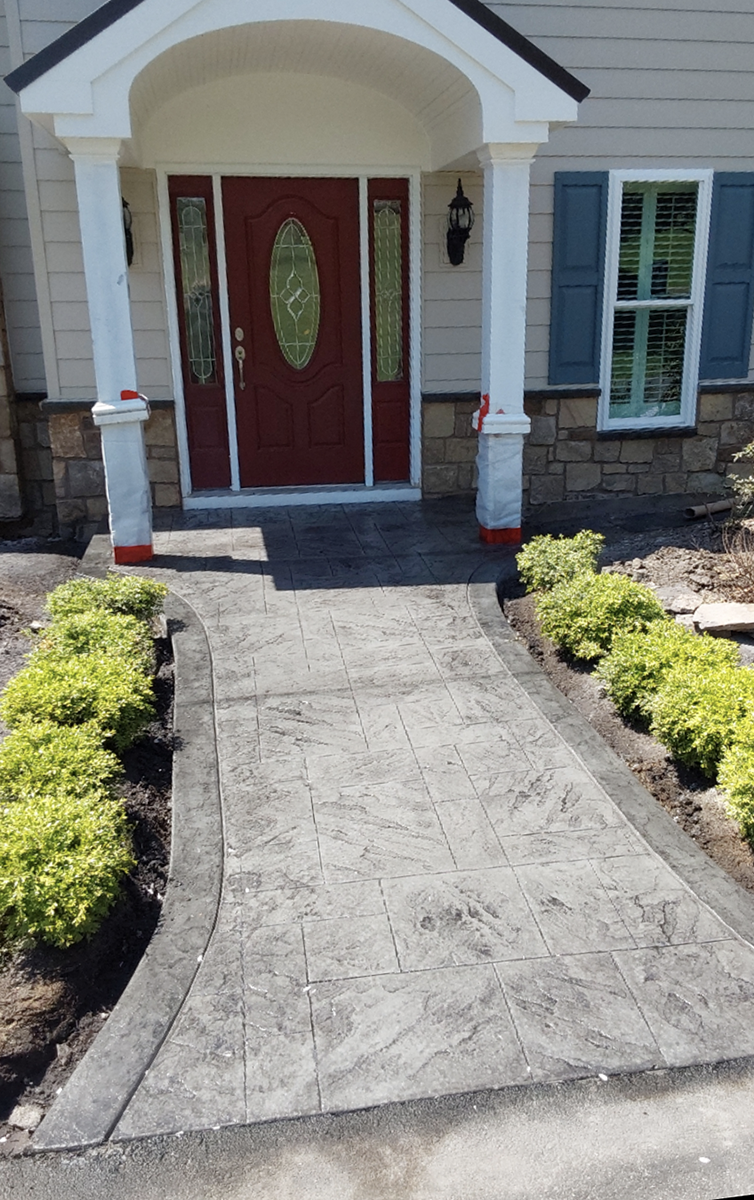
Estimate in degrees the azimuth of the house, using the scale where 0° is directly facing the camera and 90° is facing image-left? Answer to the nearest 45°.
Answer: approximately 0°

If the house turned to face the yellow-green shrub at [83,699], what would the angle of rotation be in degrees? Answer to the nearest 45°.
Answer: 0° — it already faces it

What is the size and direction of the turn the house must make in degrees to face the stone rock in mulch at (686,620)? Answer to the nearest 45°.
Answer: approximately 45° to its left

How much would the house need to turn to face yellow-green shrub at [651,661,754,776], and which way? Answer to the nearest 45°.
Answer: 0° — it already faces it

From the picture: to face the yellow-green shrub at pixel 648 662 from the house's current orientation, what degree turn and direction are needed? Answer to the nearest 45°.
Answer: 0° — it already faces it

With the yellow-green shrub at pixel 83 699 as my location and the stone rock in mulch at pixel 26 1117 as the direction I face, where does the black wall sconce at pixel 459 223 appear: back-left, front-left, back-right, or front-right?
back-left

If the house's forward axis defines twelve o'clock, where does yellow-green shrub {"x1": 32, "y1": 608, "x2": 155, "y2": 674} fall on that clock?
The yellow-green shrub is roughly at 1 o'clock from the house.

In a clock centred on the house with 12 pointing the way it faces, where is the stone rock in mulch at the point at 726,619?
The stone rock in mulch is roughly at 11 o'clock from the house.
